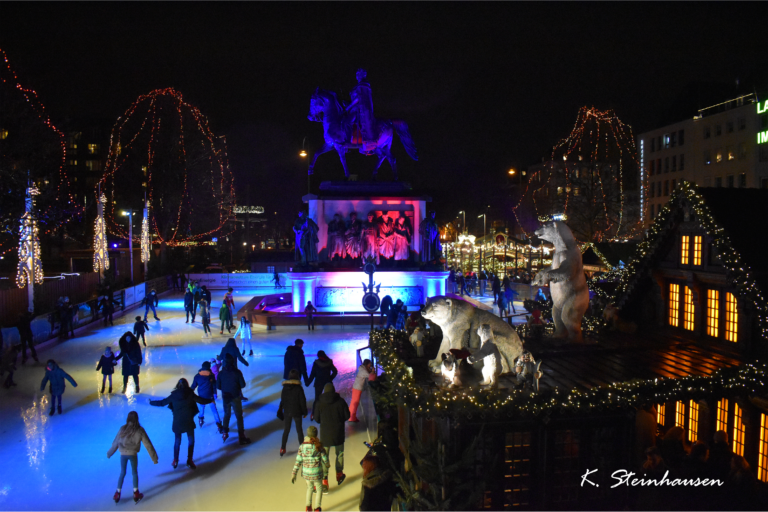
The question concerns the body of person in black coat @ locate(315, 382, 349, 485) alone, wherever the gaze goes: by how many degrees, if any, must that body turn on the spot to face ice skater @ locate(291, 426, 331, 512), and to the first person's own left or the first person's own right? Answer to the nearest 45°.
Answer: approximately 180°

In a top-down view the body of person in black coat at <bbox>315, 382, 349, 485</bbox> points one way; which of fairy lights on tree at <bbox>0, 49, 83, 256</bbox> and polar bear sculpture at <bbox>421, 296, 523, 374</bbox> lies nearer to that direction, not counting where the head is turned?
the fairy lights on tree

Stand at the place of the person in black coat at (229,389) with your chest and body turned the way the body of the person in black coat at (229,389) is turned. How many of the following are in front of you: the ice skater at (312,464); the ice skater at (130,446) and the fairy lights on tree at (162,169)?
1

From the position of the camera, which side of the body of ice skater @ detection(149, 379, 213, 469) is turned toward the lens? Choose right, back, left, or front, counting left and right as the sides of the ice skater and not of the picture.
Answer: back

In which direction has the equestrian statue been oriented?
to the viewer's left

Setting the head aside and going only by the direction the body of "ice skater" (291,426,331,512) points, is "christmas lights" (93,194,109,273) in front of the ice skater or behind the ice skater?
in front

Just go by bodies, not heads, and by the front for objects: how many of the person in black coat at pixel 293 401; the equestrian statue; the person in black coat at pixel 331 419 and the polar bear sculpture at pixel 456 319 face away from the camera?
2

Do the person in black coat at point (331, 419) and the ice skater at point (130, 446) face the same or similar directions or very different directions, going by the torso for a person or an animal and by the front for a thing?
same or similar directions

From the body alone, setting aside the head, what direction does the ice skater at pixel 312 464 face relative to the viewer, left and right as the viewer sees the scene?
facing away from the viewer

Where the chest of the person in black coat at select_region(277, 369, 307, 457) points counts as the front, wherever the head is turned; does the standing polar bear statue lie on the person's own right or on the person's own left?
on the person's own right

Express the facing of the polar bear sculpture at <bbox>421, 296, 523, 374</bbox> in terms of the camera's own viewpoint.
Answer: facing to the left of the viewer

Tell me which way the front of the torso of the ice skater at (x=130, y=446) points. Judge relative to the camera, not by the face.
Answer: away from the camera

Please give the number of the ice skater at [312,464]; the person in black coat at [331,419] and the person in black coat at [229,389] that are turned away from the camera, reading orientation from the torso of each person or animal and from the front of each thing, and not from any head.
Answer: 3

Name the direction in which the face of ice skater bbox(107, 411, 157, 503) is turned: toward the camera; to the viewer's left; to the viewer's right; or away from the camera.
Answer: away from the camera

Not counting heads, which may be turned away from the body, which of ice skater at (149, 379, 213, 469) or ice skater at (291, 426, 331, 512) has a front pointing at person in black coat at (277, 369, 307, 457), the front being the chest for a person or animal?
ice skater at (291, 426, 331, 512)

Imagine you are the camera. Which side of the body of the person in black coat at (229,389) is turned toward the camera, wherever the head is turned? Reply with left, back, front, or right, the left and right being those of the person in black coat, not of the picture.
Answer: back

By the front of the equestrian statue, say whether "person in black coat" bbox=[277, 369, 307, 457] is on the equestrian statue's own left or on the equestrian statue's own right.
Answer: on the equestrian statue's own left

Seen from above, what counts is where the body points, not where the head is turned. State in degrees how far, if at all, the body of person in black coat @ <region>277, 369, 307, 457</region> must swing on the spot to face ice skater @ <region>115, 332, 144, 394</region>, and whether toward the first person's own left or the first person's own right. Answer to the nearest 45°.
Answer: approximately 45° to the first person's own left

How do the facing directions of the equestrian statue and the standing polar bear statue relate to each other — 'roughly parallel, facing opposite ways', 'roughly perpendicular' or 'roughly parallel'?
roughly parallel

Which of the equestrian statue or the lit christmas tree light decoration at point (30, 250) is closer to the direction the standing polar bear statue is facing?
the lit christmas tree light decoration
